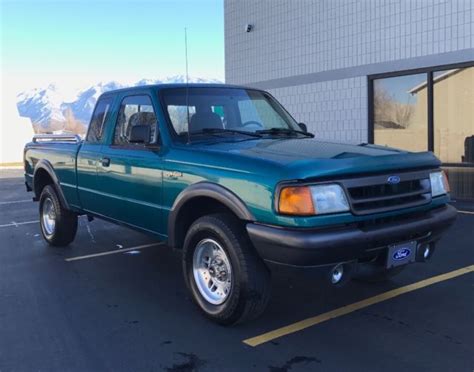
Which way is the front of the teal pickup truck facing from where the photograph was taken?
facing the viewer and to the right of the viewer
